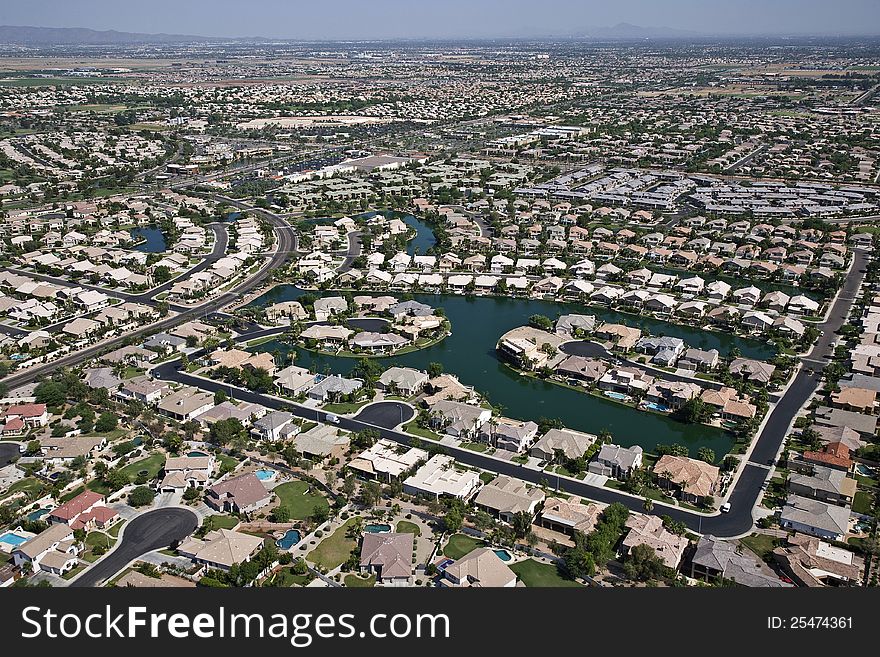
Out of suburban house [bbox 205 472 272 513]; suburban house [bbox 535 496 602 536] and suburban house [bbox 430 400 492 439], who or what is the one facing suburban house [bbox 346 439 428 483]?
suburban house [bbox 430 400 492 439]

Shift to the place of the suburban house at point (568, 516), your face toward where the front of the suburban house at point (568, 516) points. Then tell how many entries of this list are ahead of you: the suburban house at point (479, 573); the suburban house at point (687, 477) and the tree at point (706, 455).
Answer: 2

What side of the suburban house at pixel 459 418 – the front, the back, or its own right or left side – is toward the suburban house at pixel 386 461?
front

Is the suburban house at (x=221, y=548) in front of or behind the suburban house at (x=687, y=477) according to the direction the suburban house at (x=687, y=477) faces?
in front

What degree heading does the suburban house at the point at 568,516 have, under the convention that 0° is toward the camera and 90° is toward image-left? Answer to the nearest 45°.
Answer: approximately 225°

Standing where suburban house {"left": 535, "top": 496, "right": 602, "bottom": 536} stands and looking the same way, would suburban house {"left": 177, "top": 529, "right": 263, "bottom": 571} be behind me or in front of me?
behind

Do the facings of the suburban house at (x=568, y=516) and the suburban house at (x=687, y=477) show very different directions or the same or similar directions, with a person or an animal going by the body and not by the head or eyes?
very different directions
